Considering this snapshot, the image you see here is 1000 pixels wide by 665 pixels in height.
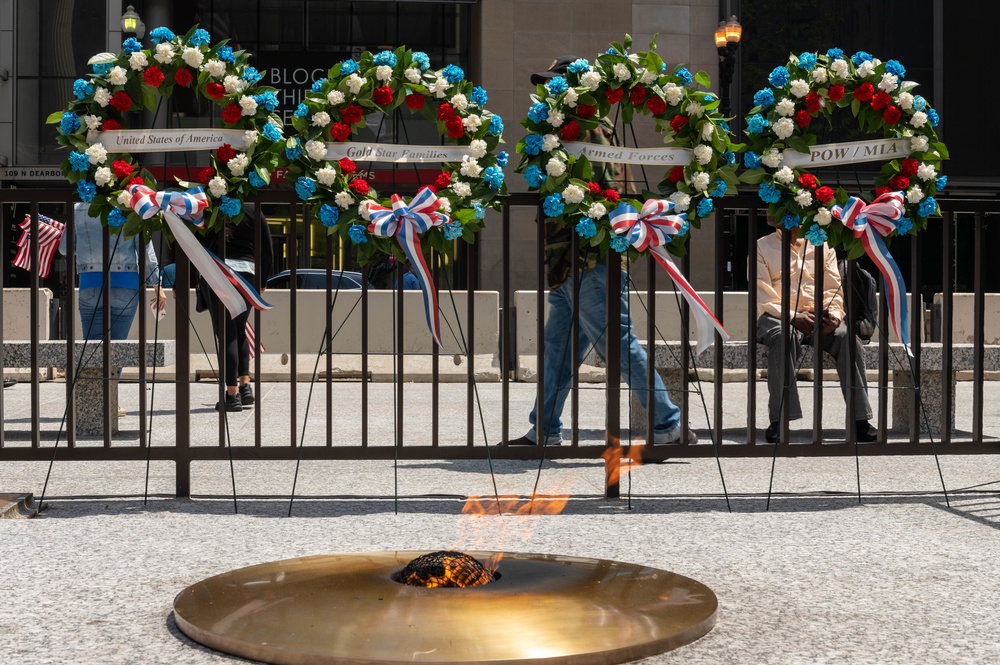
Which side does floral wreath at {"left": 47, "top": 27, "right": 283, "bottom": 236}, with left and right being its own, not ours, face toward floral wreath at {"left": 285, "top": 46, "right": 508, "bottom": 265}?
left

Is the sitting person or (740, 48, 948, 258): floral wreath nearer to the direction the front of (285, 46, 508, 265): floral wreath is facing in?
the floral wreath

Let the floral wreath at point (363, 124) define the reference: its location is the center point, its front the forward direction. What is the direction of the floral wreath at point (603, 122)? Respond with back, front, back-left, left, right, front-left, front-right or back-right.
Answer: left

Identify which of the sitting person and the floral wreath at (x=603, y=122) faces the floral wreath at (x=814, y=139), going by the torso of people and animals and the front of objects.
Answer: the sitting person

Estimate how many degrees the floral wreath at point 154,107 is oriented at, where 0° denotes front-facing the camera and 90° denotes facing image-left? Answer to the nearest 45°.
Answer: approximately 0°

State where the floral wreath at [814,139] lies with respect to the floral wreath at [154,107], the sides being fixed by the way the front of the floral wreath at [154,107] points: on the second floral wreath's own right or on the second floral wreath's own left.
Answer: on the second floral wreath's own left

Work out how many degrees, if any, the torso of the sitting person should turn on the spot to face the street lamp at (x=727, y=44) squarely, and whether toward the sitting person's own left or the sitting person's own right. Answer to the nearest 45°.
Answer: approximately 180°

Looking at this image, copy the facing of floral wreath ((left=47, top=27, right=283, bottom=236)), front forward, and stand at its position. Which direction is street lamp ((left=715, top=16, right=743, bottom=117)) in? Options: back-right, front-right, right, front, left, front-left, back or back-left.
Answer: back-left

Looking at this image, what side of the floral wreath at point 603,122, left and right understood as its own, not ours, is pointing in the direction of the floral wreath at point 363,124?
right
